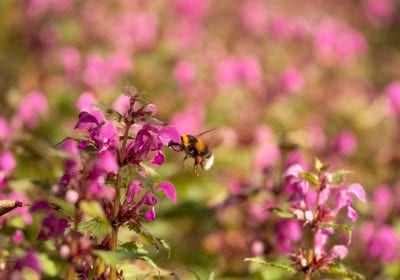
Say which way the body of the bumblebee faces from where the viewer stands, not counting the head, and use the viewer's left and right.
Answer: facing to the left of the viewer

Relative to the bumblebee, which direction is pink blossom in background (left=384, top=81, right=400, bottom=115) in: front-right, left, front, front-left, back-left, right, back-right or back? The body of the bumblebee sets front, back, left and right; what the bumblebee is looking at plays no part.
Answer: back-right

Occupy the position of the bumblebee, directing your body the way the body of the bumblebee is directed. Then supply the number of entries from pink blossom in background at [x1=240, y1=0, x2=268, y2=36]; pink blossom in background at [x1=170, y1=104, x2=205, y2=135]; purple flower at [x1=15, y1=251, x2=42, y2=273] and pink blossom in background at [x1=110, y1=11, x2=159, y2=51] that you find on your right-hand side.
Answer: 3

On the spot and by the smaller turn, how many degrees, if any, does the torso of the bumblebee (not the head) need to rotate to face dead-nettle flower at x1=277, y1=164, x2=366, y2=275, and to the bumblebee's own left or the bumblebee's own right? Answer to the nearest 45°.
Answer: approximately 135° to the bumblebee's own left

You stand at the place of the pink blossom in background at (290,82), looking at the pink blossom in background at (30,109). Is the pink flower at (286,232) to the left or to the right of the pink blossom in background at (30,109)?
left

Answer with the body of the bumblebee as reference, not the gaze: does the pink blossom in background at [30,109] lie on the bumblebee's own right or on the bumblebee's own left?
on the bumblebee's own right

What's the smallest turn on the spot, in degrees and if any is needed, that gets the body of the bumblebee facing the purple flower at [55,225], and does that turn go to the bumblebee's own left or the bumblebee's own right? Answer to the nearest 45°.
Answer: approximately 45° to the bumblebee's own left

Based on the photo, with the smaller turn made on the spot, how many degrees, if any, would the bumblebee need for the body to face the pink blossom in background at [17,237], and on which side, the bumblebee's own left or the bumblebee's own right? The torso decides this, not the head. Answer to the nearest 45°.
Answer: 0° — it already faces it

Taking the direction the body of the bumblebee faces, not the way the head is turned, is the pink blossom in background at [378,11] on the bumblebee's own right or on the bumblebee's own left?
on the bumblebee's own right

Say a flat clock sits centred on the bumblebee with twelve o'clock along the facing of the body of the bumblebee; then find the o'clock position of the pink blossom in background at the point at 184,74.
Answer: The pink blossom in background is roughly at 3 o'clock from the bumblebee.
